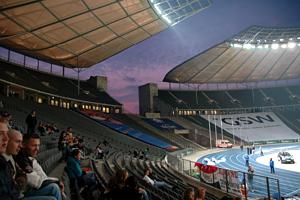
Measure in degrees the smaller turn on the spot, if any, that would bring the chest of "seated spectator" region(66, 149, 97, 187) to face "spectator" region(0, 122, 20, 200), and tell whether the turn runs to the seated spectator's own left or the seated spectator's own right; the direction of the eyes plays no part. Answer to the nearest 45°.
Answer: approximately 90° to the seated spectator's own right

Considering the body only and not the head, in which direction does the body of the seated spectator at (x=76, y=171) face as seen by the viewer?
to the viewer's right

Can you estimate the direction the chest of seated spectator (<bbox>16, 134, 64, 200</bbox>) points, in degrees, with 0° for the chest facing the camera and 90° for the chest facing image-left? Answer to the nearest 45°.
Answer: approximately 270°

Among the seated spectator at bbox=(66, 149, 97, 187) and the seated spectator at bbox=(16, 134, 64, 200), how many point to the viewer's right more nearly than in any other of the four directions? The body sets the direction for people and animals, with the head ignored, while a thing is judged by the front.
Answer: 2

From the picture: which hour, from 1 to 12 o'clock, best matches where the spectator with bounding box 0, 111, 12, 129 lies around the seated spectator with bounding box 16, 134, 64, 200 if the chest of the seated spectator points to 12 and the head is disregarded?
The spectator is roughly at 8 o'clock from the seated spectator.
